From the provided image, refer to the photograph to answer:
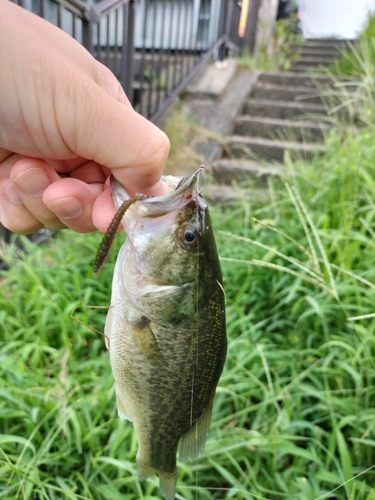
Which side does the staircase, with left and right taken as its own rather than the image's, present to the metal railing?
right

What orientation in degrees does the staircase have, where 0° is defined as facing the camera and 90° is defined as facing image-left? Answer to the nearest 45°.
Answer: approximately 0°

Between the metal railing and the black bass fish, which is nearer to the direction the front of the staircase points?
the black bass fish

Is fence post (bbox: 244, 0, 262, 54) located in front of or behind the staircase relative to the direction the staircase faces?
behind

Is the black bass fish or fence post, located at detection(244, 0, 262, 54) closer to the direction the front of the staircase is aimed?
the black bass fish

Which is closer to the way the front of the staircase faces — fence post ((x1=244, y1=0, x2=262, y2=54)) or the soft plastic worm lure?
the soft plastic worm lure

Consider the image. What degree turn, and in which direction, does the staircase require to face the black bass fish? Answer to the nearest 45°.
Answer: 0° — it already faces it

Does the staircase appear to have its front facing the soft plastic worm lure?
yes
